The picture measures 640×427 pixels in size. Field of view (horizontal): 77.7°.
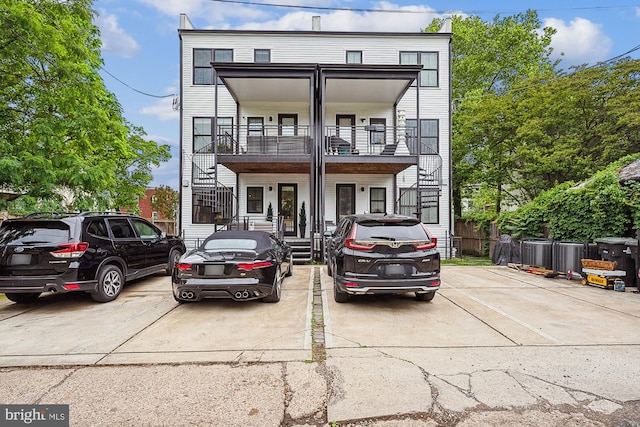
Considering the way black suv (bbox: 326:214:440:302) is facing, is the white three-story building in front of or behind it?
in front

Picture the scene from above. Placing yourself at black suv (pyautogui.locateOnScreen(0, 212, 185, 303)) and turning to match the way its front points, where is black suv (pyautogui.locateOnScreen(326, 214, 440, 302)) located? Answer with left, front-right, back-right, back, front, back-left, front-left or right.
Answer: right

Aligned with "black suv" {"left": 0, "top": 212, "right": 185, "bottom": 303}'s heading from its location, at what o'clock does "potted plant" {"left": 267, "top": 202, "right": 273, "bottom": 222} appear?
The potted plant is roughly at 12 o'clock from the black suv.

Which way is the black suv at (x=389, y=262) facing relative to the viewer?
away from the camera

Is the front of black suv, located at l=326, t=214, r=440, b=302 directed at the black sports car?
no

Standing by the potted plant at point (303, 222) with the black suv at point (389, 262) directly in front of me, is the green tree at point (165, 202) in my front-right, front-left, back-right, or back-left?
back-right

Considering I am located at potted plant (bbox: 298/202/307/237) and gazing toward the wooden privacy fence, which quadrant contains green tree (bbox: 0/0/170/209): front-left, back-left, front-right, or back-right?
back-right

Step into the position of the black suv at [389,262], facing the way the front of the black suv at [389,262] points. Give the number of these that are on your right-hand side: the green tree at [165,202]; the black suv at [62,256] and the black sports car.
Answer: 0

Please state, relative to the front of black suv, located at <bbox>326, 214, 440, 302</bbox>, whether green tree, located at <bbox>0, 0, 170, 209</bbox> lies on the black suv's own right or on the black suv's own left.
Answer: on the black suv's own left

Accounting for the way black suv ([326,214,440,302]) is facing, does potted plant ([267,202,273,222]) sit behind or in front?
in front

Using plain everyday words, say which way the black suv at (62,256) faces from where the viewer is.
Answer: facing away from the viewer and to the right of the viewer

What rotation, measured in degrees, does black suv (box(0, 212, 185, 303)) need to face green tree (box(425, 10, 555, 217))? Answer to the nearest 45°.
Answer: approximately 45° to its right

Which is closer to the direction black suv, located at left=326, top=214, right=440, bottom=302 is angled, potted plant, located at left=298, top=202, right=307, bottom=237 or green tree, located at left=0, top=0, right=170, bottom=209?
the potted plant

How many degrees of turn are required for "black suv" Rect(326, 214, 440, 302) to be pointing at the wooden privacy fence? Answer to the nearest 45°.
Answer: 0° — it already faces it

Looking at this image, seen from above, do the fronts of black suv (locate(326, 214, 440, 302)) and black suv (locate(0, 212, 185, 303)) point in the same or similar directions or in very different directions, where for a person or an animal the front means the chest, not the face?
same or similar directions

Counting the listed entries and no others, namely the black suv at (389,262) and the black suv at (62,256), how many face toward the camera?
0
